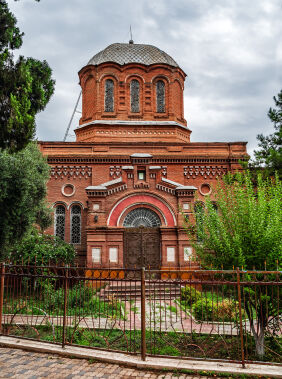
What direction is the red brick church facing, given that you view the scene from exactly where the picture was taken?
facing the viewer

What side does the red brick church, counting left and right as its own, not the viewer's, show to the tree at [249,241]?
front

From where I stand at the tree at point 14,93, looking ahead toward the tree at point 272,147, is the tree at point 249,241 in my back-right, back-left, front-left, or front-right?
front-right

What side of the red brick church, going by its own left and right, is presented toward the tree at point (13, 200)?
front

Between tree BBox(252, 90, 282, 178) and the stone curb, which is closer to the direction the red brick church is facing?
the stone curb

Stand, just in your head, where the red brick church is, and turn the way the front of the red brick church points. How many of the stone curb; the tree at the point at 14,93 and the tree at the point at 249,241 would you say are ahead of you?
3

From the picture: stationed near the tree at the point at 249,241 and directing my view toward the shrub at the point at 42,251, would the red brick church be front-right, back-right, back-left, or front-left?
front-right

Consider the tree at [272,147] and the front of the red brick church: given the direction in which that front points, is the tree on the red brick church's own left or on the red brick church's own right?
on the red brick church's own left

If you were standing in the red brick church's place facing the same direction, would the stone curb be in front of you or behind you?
in front

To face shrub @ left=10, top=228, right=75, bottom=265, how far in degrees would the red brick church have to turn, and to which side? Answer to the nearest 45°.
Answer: approximately 45° to its right

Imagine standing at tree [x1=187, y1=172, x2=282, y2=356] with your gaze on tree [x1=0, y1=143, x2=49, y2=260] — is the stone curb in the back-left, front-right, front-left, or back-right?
front-left
